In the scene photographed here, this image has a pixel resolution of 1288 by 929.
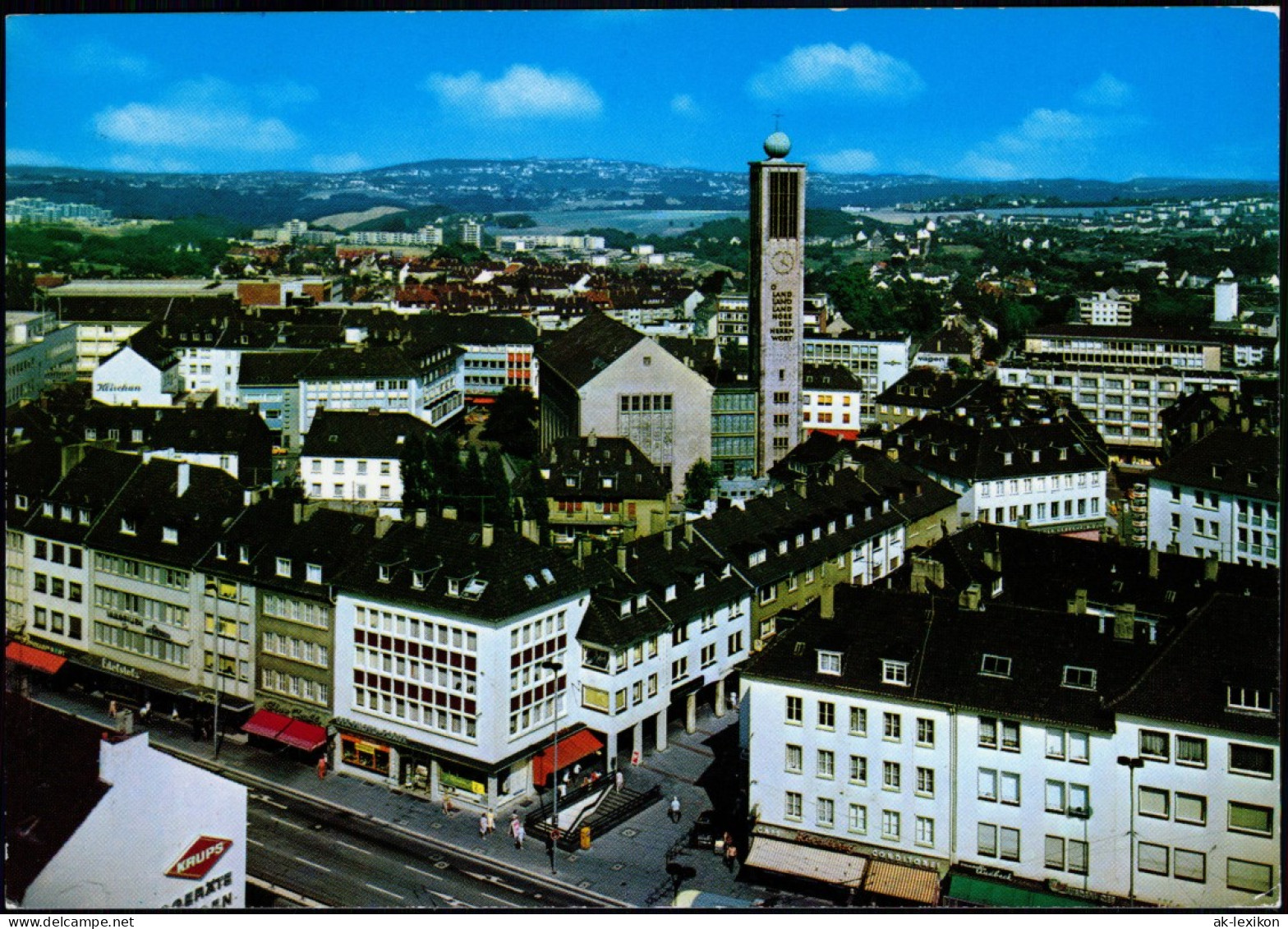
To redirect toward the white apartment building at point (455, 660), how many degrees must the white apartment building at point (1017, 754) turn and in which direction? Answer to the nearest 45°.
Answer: approximately 45° to its right

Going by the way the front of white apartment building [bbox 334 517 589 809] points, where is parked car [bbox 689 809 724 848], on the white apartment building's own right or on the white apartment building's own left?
on the white apartment building's own left

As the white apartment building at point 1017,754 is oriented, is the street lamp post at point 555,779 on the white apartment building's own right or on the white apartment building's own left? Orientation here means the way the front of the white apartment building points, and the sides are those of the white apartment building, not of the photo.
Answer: on the white apartment building's own right

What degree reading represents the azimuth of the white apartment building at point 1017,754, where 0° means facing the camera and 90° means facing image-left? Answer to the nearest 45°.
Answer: approximately 45°

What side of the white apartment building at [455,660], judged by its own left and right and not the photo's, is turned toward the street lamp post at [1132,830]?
left
